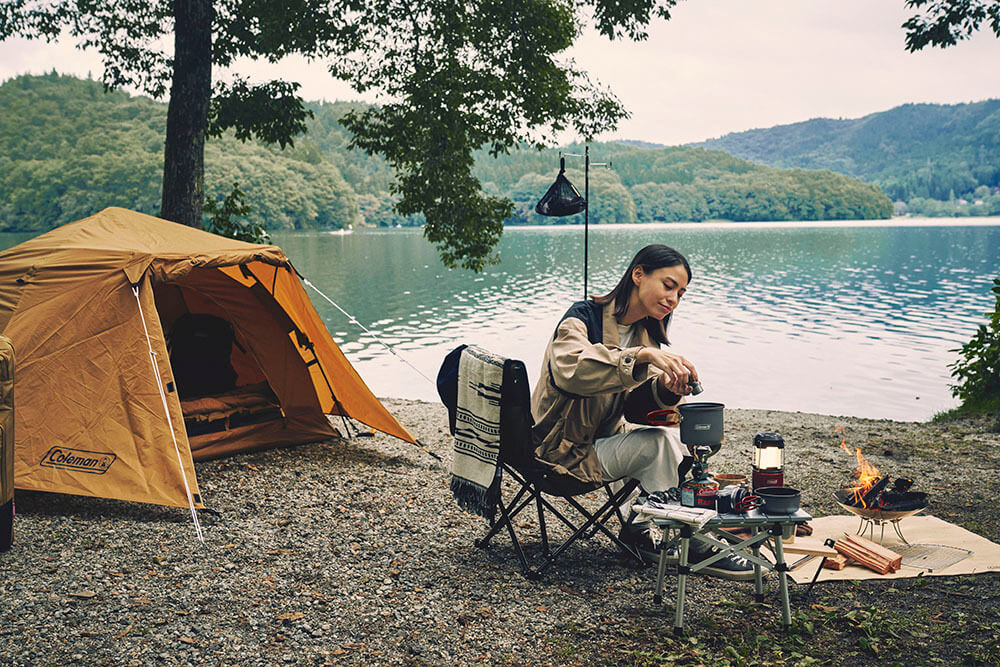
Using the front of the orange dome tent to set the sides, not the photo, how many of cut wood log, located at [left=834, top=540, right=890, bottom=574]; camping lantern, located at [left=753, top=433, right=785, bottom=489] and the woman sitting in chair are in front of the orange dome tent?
3

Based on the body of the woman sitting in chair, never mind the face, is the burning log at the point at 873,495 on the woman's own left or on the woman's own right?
on the woman's own left

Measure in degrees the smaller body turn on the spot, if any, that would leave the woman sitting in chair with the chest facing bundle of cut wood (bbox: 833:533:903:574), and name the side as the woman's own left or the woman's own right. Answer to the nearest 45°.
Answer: approximately 45° to the woman's own left

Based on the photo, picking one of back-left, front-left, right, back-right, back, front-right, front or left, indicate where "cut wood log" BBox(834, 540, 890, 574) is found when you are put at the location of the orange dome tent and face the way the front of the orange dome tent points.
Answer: front

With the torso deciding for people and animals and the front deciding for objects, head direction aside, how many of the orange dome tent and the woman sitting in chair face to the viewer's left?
0

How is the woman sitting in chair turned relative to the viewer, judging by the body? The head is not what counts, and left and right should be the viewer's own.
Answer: facing the viewer and to the right of the viewer

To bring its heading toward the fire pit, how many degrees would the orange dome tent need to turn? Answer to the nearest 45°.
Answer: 0° — it already faces it

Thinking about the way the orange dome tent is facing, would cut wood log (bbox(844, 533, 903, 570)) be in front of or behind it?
in front

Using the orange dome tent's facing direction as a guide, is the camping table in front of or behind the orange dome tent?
in front

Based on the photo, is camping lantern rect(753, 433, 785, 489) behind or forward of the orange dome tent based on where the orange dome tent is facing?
forward

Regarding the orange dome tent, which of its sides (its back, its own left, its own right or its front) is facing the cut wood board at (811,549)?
front
